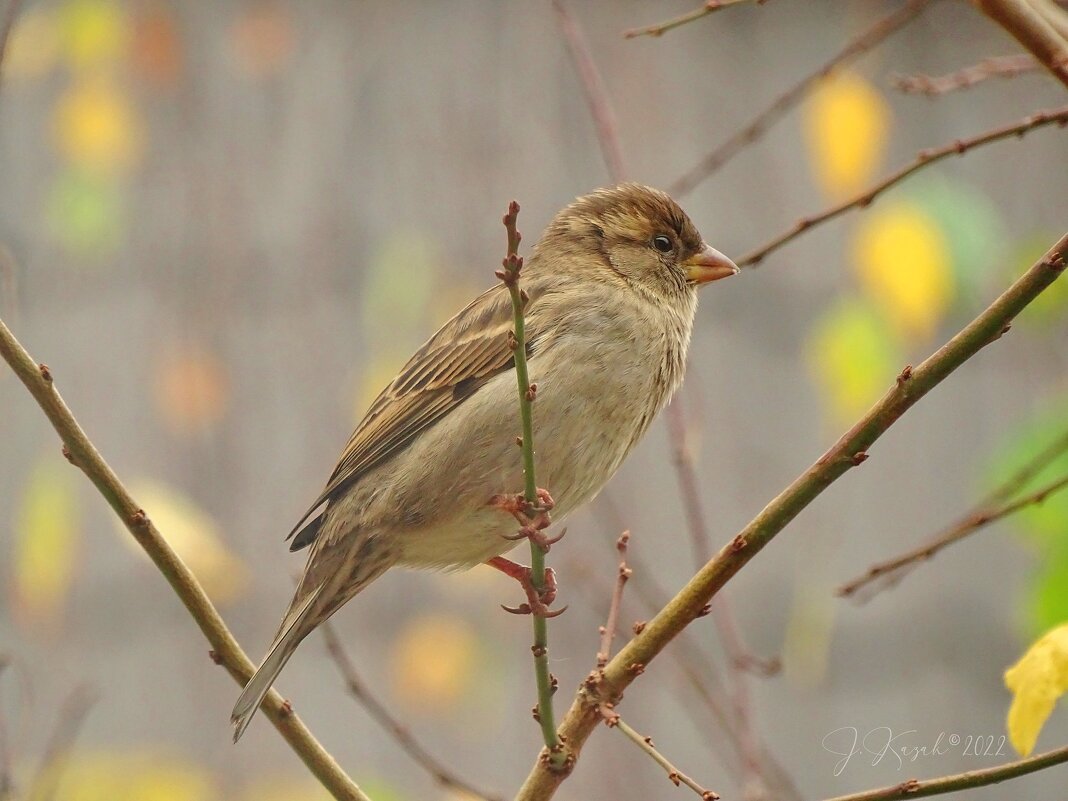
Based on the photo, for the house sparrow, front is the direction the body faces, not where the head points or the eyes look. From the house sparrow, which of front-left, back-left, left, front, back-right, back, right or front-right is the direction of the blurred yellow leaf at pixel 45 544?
back-left

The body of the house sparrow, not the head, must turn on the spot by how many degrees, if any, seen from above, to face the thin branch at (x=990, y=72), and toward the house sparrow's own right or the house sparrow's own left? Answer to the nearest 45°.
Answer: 0° — it already faces it

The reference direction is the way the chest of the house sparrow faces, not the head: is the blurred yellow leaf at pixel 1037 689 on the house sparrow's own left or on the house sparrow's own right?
on the house sparrow's own left

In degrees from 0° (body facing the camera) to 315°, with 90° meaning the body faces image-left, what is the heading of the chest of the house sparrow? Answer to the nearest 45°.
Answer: approximately 270°

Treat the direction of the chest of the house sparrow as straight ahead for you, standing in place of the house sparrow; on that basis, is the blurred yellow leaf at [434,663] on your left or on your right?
on your left

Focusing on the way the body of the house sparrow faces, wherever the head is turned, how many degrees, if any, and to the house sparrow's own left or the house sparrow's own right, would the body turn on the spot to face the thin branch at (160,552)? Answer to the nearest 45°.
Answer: approximately 135° to the house sparrow's own right
